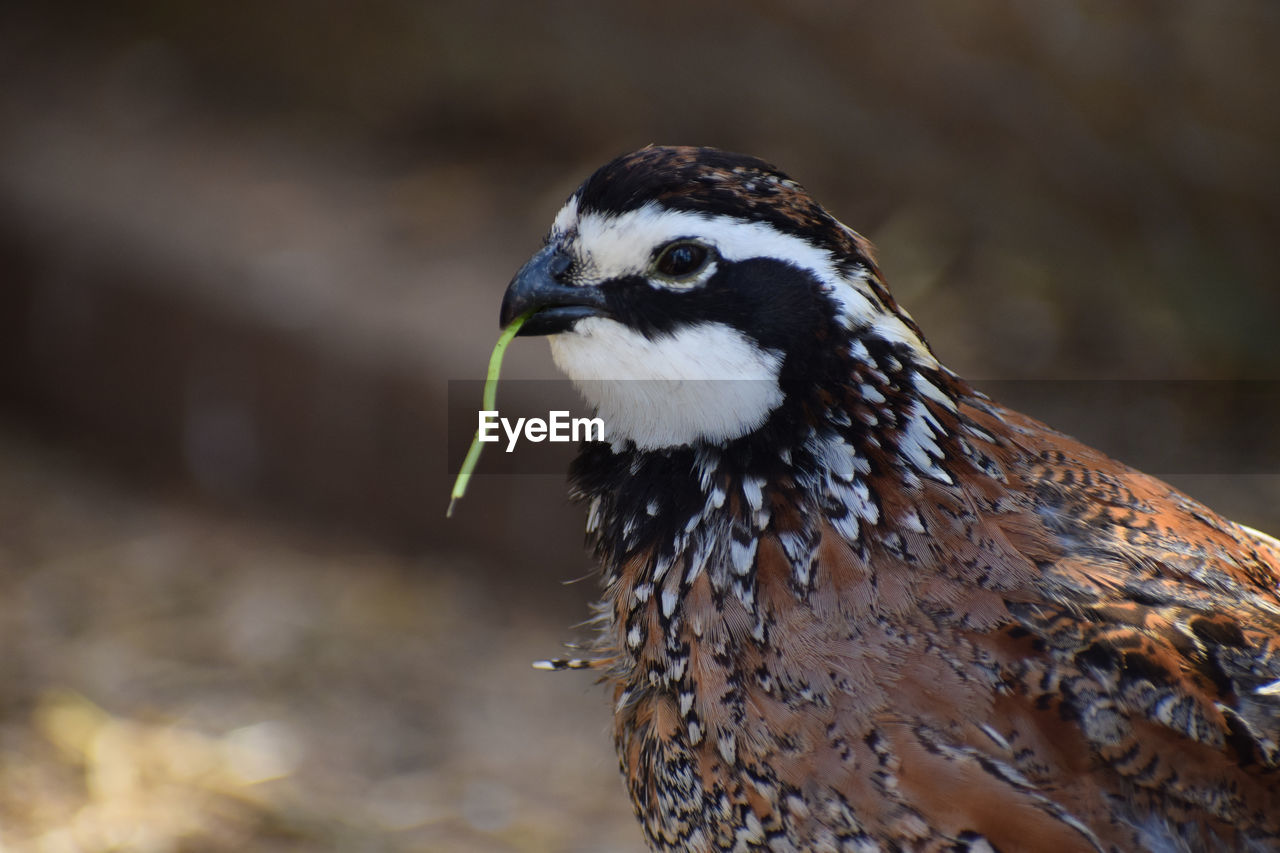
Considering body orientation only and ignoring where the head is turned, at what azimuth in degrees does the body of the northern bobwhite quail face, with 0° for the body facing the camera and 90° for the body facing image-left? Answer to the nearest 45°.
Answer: approximately 90°
